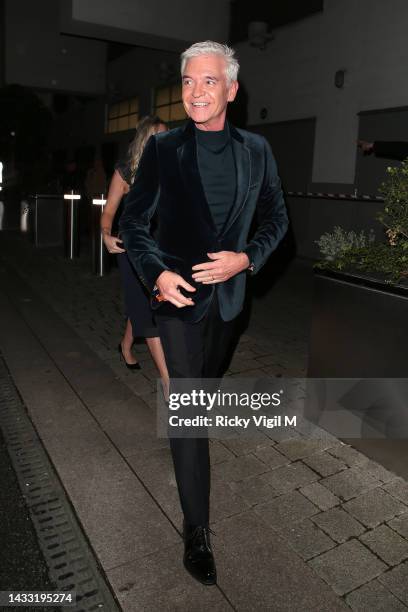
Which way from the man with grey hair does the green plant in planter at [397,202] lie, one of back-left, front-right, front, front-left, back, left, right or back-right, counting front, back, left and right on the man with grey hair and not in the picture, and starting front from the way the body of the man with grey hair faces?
back-left

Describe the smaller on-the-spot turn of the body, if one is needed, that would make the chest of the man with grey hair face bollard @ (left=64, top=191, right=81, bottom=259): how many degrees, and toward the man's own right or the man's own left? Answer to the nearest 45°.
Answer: approximately 180°

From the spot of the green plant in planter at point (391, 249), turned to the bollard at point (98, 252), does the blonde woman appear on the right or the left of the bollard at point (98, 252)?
left

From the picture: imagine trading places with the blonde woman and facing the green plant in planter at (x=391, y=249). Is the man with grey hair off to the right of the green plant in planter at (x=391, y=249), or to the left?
right

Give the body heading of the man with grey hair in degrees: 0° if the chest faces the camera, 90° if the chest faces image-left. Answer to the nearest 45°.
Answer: approximately 0°
